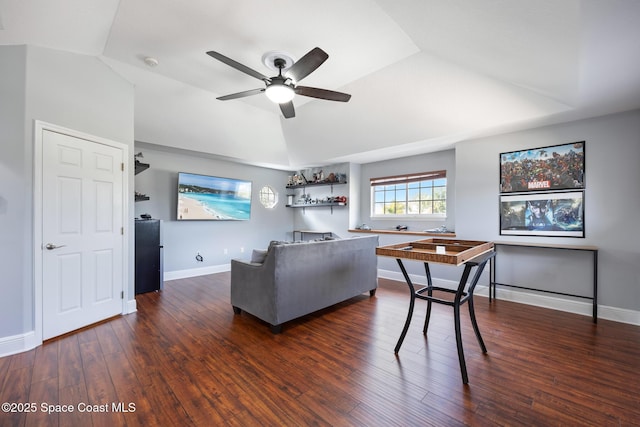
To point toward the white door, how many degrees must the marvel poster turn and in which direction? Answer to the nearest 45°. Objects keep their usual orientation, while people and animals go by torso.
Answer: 0° — it already faces it

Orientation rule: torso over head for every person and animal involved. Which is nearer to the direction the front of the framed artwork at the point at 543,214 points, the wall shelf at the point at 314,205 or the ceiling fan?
the ceiling fan

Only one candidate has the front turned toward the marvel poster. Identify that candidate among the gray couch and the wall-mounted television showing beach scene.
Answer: the wall-mounted television showing beach scene

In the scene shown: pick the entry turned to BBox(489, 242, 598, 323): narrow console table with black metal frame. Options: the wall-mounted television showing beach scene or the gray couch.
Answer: the wall-mounted television showing beach scene

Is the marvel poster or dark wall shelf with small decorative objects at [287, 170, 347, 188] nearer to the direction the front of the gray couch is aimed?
the dark wall shelf with small decorative objects

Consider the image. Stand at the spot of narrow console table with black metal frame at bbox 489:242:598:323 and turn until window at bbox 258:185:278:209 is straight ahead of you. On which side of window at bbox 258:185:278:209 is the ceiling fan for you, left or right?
left

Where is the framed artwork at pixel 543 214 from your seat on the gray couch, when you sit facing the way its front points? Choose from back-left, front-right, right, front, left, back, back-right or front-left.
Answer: back-right

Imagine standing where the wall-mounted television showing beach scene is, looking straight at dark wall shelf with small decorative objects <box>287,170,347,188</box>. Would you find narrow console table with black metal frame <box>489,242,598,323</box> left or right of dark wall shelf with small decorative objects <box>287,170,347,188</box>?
right

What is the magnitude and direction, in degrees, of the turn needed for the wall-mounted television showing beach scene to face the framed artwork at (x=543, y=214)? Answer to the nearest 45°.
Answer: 0° — it already faces it
